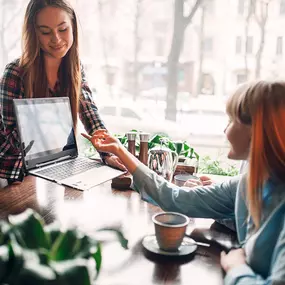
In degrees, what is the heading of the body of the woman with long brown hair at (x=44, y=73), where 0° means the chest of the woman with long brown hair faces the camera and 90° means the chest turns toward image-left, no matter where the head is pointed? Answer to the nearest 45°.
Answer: approximately 315°

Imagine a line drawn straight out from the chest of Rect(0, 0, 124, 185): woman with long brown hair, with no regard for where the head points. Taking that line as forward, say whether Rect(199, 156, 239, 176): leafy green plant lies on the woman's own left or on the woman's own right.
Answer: on the woman's own left
